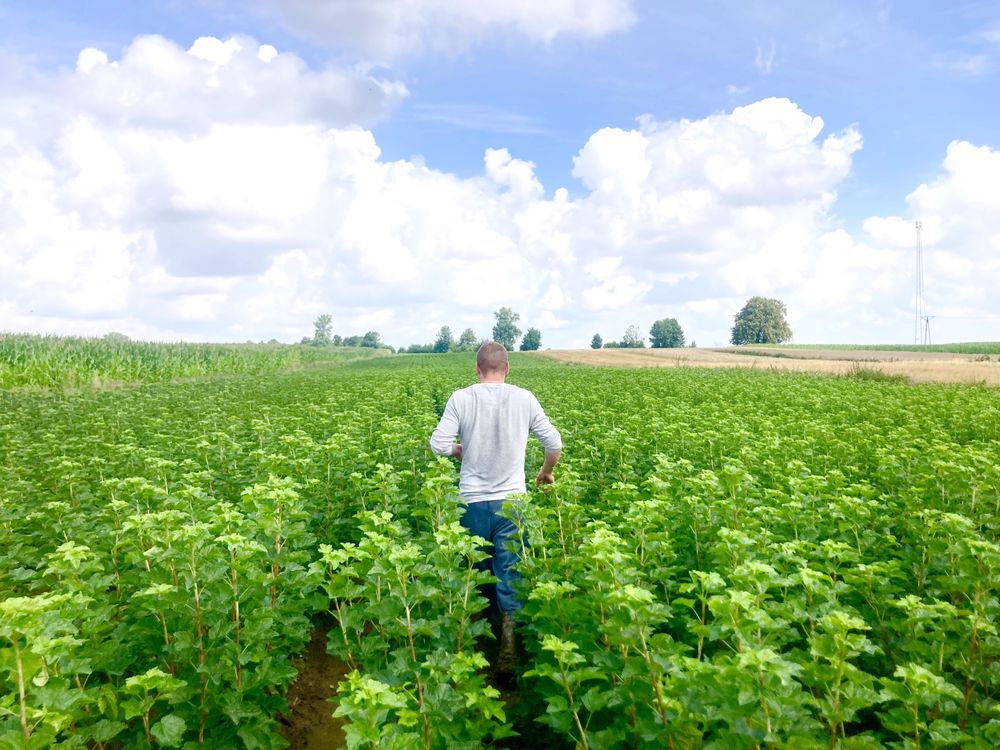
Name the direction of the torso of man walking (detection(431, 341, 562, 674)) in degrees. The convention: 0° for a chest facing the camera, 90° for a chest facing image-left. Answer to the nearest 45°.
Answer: approximately 180°
